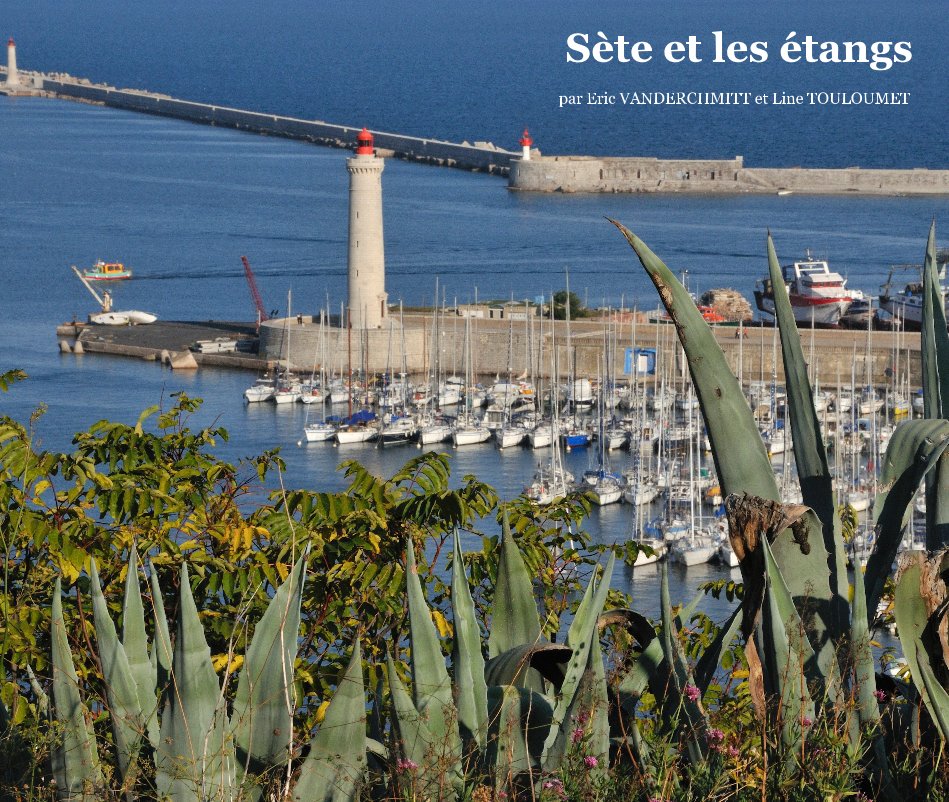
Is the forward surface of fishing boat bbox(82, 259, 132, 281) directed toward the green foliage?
no

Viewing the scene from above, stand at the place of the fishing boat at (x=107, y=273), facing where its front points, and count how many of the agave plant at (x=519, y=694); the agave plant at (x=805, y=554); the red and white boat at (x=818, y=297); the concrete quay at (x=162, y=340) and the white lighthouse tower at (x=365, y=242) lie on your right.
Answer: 0

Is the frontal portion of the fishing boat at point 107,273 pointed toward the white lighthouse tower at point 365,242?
no

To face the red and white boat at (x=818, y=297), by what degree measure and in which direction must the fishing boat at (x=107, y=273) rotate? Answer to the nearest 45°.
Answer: approximately 135° to its left

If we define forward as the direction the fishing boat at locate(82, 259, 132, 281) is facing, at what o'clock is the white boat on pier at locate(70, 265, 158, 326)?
the white boat on pier at locate(70, 265, 158, 326) is roughly at 9 o'clock from the fishing boat at locate(82, 259, 132, 281).

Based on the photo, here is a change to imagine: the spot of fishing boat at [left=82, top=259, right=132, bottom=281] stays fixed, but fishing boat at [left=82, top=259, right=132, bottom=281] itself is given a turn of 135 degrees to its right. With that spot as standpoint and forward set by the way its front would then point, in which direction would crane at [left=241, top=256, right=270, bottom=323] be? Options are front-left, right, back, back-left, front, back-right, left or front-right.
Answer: right

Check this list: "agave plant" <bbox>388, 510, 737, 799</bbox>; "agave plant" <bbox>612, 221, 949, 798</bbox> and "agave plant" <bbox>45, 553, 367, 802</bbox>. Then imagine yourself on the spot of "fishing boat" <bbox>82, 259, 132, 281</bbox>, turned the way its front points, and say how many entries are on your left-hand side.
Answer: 3

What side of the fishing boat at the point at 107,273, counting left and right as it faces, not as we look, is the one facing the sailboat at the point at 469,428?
left

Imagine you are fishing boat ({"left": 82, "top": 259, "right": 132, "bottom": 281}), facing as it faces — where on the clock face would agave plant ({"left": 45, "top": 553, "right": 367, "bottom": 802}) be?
The agave plant is roughly at 9 o'clock from the fishing boat.

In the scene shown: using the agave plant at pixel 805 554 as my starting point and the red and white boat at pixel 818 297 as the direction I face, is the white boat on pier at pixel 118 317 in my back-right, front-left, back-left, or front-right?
front-left

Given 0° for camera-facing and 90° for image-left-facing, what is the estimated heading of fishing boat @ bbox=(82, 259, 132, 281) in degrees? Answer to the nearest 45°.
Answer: approximately 90°

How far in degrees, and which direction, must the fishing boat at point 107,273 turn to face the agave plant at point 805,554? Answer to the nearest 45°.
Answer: approximately 90° to its left
